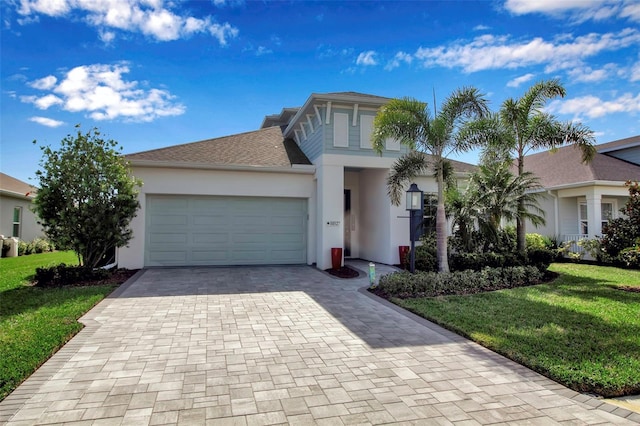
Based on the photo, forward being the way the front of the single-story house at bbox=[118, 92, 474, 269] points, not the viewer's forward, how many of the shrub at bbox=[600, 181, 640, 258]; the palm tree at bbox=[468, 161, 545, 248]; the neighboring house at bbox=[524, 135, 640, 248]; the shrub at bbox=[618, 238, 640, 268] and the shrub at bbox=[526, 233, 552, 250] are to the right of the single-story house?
0

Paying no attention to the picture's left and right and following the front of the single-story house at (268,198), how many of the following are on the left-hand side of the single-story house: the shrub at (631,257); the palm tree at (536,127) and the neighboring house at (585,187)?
3

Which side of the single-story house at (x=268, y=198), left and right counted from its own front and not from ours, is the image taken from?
front

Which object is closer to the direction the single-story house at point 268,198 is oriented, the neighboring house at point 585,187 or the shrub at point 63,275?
the shrub

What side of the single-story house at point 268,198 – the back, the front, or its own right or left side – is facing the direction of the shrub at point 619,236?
left

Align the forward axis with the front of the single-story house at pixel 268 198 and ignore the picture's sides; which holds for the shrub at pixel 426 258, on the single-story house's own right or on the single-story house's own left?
on the single-story house's own left

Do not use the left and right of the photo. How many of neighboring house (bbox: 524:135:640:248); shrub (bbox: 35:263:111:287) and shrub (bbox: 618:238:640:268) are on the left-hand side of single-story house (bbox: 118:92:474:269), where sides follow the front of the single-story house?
2

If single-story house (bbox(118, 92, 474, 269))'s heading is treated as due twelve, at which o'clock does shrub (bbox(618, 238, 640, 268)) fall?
The shrub is roughly at 9 o'clock from the single-story house.

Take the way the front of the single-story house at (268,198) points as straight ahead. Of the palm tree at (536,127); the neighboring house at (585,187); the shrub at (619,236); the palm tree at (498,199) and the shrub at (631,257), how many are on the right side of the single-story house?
0

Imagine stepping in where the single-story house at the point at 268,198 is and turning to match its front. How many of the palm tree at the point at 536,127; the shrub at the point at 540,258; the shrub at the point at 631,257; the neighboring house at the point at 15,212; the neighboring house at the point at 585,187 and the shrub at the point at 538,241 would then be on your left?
5

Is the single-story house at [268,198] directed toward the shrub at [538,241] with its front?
no

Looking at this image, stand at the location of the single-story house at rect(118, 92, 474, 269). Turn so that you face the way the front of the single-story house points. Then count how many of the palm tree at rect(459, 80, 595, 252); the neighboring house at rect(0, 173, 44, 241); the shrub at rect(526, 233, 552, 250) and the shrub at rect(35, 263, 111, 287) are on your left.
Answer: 2

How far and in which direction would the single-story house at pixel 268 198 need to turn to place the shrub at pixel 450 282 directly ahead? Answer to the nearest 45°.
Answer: approximately 45° to its left

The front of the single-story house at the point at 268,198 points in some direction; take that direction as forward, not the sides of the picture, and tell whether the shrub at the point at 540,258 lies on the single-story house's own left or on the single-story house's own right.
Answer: on the single-story house's own left

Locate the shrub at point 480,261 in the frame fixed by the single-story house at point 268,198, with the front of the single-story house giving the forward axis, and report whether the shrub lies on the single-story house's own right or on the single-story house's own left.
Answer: on the single-story house's own left

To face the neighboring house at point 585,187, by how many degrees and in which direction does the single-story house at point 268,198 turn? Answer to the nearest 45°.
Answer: approximately 90° to its left

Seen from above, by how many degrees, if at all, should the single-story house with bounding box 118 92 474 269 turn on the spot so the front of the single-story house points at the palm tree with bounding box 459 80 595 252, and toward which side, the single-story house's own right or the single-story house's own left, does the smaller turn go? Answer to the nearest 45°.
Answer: approximately 90° to the single-story house's own left

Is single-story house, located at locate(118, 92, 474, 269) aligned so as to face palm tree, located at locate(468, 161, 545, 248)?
no

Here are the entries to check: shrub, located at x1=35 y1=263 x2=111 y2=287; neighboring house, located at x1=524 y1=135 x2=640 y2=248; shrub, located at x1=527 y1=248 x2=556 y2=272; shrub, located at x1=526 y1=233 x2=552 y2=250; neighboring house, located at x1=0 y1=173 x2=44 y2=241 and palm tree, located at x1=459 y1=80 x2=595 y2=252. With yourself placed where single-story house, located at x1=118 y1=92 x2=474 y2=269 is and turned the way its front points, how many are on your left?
4

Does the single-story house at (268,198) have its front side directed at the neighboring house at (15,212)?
no
